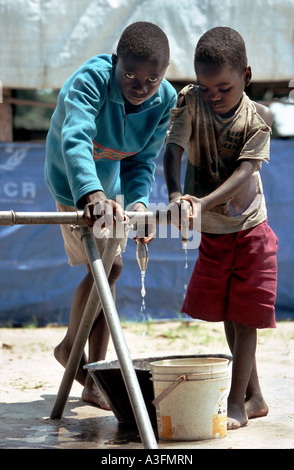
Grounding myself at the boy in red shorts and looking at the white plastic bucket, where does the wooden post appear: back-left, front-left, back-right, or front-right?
back-right

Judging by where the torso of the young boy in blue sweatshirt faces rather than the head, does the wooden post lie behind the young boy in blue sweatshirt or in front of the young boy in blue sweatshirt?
behind

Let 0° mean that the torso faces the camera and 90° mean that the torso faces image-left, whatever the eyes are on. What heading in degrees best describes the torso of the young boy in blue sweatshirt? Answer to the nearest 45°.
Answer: approximately 315°

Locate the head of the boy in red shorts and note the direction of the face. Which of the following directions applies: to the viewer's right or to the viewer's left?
to the viewer's left
